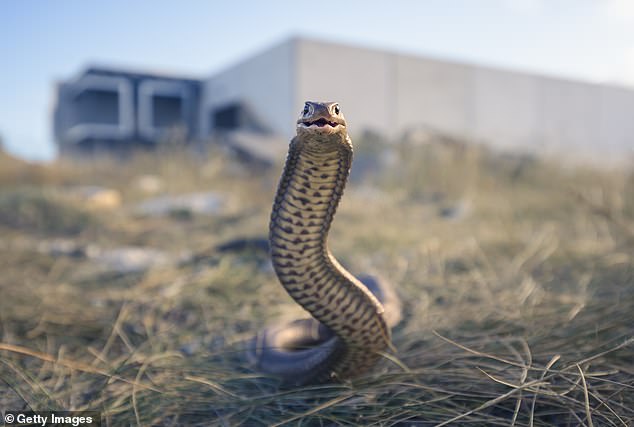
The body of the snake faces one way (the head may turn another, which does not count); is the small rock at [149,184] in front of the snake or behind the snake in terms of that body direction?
behind

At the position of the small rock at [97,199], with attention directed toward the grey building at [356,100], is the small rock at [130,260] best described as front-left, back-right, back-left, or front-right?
back-right

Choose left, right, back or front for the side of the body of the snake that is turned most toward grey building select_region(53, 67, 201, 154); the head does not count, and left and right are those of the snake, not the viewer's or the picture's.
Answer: back

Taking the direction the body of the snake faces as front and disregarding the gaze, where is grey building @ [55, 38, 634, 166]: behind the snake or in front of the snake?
behind

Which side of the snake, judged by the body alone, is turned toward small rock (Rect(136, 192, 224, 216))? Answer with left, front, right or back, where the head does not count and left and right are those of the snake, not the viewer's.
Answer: back

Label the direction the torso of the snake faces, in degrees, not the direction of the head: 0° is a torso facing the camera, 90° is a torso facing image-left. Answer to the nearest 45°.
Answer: approximately 0°
